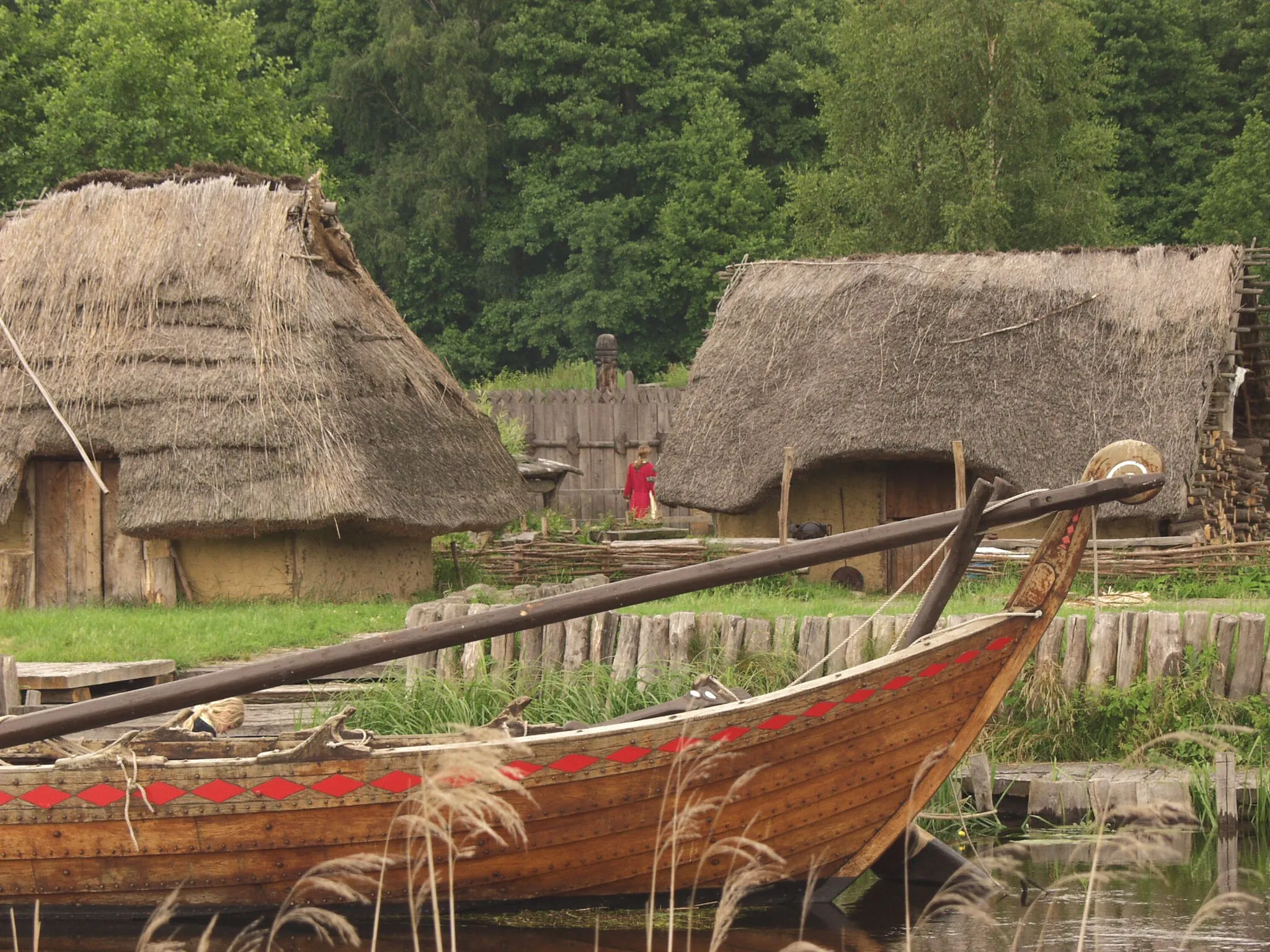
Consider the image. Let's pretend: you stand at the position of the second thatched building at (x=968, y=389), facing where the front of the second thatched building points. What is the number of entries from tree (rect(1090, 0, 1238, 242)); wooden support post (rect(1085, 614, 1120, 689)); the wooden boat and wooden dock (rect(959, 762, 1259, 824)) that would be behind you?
1

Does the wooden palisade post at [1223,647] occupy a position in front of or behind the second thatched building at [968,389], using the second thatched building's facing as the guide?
in front

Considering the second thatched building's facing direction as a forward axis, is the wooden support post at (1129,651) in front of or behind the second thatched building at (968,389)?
in front

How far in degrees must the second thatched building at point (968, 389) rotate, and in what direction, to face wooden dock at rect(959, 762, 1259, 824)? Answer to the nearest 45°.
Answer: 0° — it already faces it

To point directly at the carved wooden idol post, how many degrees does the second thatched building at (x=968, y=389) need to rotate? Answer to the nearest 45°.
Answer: approximately 135° to its right

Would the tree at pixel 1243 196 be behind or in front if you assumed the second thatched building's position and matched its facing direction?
behind

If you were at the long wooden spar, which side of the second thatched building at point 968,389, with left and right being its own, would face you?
front

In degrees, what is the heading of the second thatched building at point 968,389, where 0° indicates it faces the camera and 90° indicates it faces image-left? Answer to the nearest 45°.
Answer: approximately 0°

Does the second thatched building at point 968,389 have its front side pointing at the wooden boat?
yes

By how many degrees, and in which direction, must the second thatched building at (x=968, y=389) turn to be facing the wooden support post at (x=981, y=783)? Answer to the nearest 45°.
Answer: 0° — it already faces it
